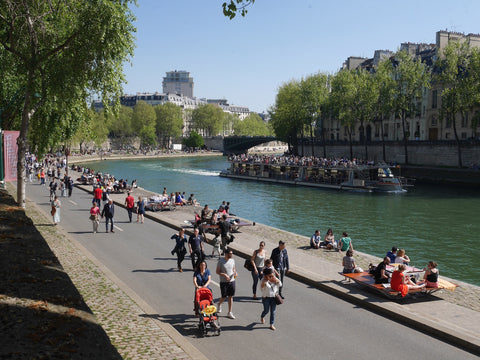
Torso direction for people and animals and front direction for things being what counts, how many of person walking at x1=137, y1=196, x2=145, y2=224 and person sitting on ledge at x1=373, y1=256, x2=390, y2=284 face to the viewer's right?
1

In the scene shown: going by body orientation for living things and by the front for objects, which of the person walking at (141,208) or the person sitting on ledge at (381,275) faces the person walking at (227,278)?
the person walking at (141,208)

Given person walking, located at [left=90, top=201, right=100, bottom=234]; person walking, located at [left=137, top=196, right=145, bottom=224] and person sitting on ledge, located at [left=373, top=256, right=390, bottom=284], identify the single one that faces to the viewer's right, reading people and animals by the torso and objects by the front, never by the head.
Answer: the person sitting on ledge

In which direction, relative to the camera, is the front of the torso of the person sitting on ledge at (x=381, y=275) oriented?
to the viewer's right

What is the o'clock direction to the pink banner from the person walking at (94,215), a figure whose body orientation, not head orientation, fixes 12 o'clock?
The pink banner is roughly at 4 o'clock from the person walking.

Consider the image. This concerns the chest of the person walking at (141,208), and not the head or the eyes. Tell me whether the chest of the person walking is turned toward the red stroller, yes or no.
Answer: yes

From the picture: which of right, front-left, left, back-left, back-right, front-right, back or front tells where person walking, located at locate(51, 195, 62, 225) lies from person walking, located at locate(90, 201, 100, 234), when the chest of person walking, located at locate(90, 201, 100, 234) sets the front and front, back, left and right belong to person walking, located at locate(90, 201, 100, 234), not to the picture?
back-right
